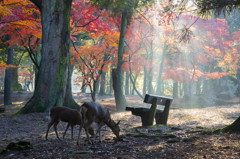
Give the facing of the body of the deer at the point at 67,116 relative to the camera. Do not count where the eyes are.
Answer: to the viewer's right

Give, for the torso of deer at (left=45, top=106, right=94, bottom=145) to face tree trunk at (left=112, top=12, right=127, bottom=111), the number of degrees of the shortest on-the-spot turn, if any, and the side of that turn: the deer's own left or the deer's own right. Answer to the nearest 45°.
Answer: approximately 90° to the deer's own left

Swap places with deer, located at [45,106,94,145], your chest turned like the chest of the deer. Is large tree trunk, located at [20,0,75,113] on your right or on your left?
on your left

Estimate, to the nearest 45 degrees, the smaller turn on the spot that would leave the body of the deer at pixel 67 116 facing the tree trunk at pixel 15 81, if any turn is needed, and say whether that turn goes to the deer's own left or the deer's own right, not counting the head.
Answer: approximately 90° to the deer's own left

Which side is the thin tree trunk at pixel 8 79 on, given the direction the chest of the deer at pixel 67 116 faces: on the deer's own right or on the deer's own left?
on the deer's own left
